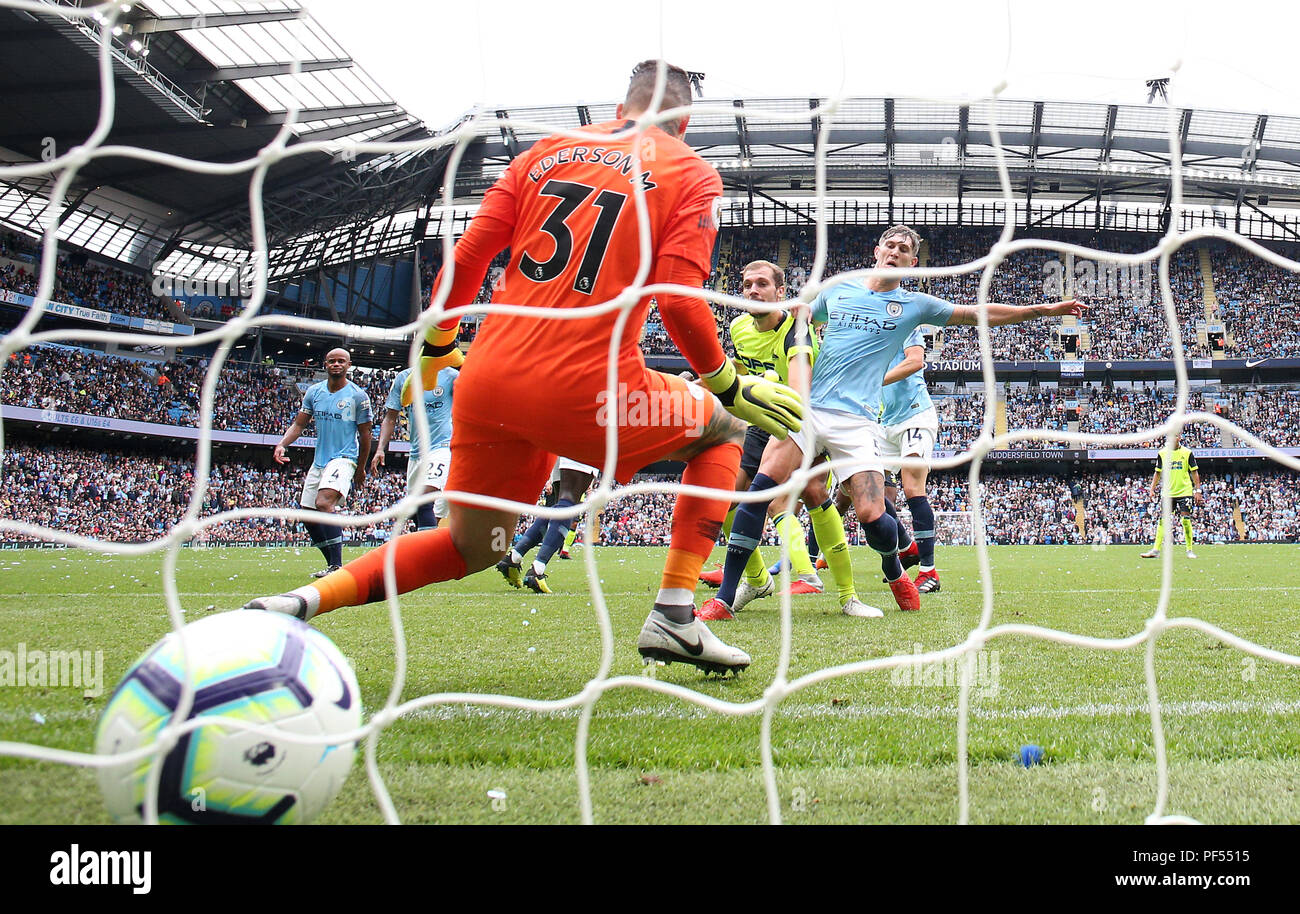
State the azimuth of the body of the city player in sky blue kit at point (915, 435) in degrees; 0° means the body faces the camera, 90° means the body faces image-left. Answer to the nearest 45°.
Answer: approximately 45°

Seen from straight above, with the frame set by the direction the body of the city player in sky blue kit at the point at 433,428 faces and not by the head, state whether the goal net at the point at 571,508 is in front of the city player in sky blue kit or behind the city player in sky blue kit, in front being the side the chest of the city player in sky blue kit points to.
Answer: in front

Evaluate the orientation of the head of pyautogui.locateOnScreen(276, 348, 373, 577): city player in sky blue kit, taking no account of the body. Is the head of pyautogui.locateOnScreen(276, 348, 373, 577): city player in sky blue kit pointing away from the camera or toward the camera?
toward the camera

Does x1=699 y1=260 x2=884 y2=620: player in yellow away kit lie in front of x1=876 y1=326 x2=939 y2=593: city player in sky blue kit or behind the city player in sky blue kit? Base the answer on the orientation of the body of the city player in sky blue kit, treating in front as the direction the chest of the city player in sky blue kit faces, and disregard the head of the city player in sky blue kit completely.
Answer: in front

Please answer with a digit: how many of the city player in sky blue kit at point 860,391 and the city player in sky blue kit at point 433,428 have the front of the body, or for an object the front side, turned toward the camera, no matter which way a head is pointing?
2

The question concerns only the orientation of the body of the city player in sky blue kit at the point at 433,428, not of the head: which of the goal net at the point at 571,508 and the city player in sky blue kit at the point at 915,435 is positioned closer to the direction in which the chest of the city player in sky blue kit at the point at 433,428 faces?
the goal net

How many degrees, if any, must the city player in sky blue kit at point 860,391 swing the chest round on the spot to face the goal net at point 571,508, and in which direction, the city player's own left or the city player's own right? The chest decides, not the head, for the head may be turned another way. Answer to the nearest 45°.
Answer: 0° — they already face it

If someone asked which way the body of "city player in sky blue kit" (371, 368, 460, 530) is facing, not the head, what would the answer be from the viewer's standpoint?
toward the camera

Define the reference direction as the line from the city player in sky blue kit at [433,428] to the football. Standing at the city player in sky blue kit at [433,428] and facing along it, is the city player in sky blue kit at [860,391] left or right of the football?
left
